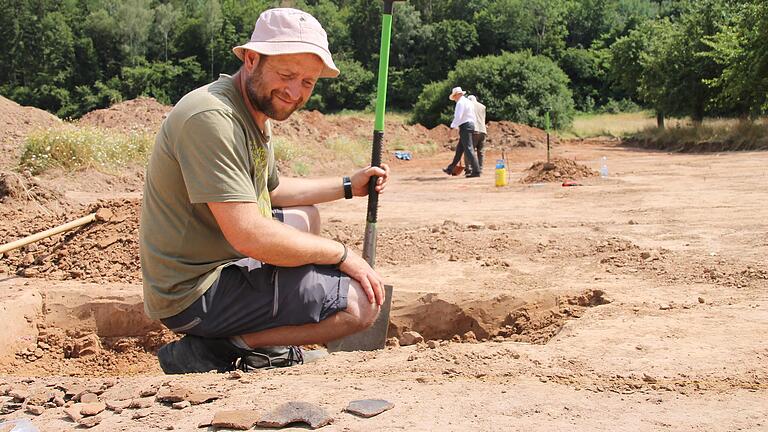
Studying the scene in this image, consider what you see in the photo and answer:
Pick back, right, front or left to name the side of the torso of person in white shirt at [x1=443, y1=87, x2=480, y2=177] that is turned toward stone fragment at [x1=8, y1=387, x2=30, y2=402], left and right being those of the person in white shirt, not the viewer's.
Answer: left

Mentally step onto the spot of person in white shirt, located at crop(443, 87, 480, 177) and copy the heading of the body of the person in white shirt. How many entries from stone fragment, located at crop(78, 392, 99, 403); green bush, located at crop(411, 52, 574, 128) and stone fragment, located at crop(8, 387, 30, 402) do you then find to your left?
2

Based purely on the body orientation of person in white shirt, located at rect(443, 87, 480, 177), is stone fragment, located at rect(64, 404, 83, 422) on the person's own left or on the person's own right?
on the person's own left

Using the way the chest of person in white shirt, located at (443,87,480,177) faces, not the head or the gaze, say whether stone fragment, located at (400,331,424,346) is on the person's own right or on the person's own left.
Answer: on the person's own left

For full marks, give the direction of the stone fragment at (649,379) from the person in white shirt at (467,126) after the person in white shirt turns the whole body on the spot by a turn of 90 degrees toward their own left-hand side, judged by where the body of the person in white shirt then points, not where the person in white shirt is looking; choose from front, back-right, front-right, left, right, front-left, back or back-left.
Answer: front

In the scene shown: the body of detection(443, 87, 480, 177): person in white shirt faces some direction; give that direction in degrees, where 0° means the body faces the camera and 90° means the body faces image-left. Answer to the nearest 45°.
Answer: approximately 90°

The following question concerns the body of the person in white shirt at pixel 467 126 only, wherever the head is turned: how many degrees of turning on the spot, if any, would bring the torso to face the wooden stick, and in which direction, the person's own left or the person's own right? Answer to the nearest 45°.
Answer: approximately 90° to the person's own left

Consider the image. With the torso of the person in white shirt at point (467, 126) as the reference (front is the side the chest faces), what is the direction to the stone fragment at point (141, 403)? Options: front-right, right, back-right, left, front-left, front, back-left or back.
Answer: left

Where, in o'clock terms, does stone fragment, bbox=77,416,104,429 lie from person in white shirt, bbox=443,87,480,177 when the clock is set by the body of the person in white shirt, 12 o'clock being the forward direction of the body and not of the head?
The stone fragment is roughly at 9 o'clock from the person in white shirt.

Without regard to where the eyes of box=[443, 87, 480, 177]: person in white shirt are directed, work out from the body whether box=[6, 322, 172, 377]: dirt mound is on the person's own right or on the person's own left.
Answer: on the person's own left

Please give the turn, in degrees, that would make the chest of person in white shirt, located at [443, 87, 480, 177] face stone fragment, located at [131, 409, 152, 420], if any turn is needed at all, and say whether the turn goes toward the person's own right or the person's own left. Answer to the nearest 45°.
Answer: approximately 90° to the person's own left

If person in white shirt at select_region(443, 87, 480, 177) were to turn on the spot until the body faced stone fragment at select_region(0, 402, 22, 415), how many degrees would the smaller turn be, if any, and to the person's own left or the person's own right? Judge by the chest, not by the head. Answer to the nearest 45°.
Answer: approximately 90° to the person's own left

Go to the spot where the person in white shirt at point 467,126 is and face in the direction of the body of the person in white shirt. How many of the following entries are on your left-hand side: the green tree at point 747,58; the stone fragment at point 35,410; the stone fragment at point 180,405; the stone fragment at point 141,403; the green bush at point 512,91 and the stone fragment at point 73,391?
4

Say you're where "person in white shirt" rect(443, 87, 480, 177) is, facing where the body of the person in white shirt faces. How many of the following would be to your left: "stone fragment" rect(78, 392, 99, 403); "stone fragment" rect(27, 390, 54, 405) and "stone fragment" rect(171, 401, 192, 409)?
3

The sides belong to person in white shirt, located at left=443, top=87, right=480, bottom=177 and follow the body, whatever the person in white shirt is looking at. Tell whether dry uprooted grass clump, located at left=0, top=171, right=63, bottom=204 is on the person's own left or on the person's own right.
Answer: on the person's own left
